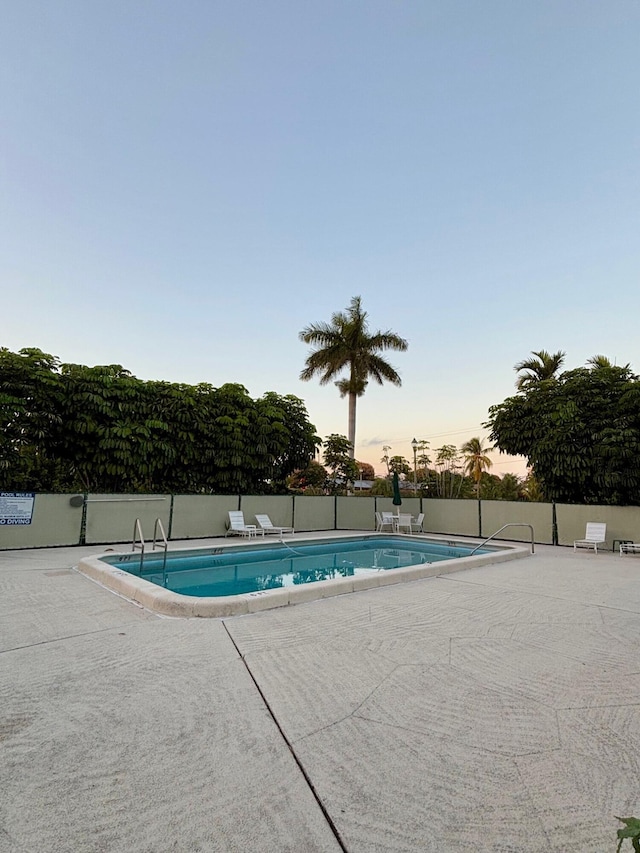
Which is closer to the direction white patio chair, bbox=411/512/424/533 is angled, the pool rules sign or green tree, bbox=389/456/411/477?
the pool rules sign

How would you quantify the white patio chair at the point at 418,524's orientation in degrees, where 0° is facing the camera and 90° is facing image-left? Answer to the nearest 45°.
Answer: approximately 45°

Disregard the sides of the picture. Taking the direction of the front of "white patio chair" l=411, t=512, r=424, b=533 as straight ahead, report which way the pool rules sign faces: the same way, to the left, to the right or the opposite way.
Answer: to the left

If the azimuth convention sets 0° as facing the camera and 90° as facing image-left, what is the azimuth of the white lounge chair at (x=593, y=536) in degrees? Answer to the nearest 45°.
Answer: approximately 45°

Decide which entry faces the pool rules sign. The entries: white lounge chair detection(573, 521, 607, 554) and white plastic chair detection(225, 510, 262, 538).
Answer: the white lounge chair

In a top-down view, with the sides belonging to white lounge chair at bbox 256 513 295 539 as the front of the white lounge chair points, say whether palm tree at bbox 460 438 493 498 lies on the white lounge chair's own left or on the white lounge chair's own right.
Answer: on the white lounge chair's own left

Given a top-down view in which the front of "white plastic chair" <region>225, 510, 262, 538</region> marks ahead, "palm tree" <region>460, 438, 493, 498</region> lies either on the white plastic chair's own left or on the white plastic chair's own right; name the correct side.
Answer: on the white plastic chair's own left

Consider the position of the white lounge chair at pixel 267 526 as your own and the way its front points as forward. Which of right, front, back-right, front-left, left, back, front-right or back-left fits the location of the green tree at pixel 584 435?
front-left

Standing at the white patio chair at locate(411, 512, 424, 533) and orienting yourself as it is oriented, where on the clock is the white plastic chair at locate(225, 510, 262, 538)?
The white plastic chair is roughly at 12 o'clock from the white patio chair.

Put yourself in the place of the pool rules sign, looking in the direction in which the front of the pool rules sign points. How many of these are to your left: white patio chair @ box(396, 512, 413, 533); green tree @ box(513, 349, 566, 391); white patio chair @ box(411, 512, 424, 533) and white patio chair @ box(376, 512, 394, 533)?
4

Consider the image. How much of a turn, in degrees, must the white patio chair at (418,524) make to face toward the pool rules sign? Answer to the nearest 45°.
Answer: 0° — it already faces it
